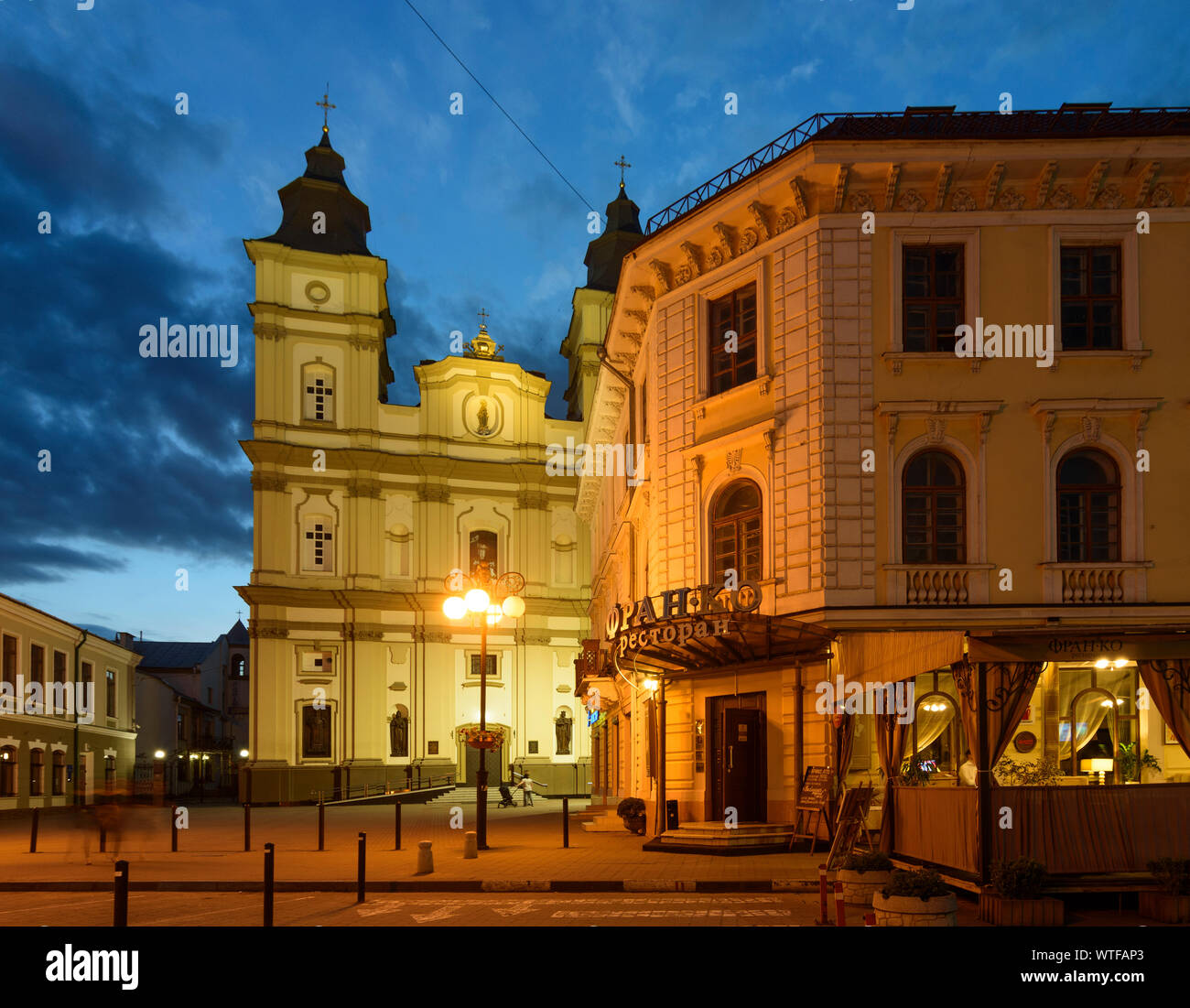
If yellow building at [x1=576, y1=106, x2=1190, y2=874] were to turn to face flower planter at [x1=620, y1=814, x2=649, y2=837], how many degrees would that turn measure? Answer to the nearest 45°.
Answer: approximately 90° to its right

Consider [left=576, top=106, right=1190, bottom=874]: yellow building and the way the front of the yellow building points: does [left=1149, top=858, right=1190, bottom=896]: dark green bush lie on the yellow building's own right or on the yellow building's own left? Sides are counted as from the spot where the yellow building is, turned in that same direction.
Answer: on the yellow building's own left

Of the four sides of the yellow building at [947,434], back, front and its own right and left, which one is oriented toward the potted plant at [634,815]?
right

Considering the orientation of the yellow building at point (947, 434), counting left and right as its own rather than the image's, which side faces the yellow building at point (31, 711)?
right

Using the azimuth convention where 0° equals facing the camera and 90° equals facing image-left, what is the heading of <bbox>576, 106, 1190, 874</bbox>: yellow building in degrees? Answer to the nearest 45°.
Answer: approximately 45°

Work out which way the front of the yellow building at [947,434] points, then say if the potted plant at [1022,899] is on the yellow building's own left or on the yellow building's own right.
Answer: on the yellow building's own left
